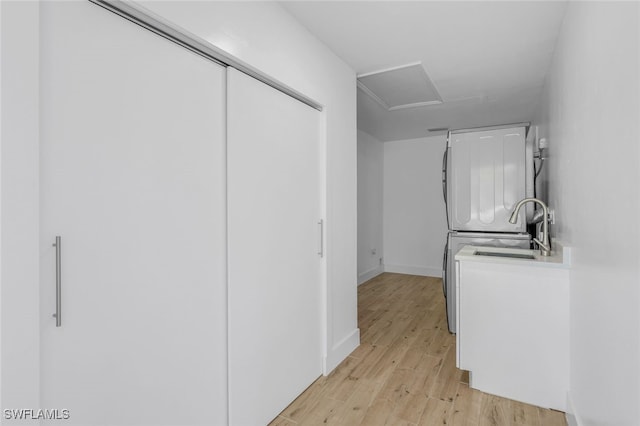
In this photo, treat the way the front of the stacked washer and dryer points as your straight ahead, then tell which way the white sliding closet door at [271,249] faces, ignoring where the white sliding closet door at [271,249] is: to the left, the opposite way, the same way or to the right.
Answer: the opposite way

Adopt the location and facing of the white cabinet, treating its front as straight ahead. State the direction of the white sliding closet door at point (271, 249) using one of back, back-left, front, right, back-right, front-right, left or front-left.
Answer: front-left

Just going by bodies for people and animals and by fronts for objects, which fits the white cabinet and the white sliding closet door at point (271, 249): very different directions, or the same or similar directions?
very different directions

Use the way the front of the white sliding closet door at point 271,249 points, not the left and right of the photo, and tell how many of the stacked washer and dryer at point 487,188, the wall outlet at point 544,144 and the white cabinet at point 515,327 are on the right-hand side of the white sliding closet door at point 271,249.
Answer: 0

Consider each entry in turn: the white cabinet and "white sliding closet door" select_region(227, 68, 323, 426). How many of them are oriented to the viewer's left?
1

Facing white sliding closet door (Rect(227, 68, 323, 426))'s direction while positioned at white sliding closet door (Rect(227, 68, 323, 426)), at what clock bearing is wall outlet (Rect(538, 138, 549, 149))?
The wall outlet is roughly at 10 o'clock from the white sliding closet door.

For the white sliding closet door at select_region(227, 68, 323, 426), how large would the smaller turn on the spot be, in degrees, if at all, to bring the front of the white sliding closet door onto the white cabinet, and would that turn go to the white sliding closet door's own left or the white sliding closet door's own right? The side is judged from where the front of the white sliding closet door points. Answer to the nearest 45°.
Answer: approximately 45° to the white sliding closet door's own left

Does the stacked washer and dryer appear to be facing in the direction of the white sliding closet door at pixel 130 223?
no

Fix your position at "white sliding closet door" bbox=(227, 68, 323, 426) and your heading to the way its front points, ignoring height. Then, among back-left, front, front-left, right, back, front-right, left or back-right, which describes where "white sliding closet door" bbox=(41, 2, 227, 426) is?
right

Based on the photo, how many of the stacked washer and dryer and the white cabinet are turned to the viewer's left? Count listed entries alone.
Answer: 2

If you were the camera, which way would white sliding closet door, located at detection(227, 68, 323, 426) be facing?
facing the viewer and to the right of the viewer

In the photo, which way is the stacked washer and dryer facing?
to the viewer's left

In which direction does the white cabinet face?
to the viewer's left
